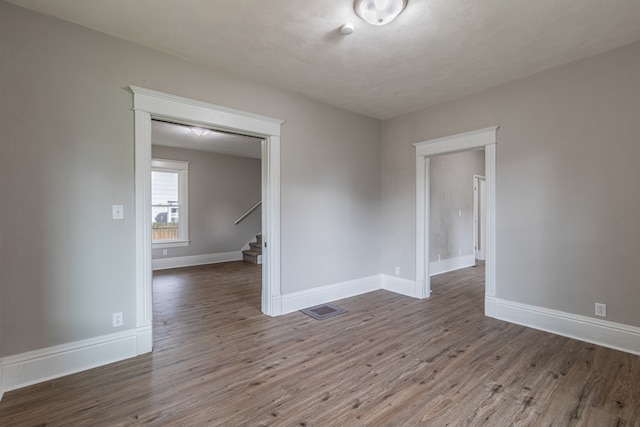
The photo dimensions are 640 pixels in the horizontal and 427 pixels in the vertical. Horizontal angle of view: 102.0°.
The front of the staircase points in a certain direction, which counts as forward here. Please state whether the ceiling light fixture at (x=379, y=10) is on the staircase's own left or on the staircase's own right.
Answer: on the staircase's own left

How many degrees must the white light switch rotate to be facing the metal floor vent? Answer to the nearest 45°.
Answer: approximately 90° to its left

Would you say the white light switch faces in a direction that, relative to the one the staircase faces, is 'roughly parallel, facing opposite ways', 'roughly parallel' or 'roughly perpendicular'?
roughly perpendicular

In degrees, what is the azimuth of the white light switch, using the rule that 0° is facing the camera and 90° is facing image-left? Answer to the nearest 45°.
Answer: approximately 0°

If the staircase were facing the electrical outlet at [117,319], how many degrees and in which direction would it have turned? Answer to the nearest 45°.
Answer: approximately 45° to its left

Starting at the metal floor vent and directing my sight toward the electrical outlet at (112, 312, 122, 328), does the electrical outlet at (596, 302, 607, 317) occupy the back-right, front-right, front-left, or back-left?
back-left

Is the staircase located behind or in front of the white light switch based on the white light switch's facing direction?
behind

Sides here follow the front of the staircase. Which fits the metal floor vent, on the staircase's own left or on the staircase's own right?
on the staircase's own left
